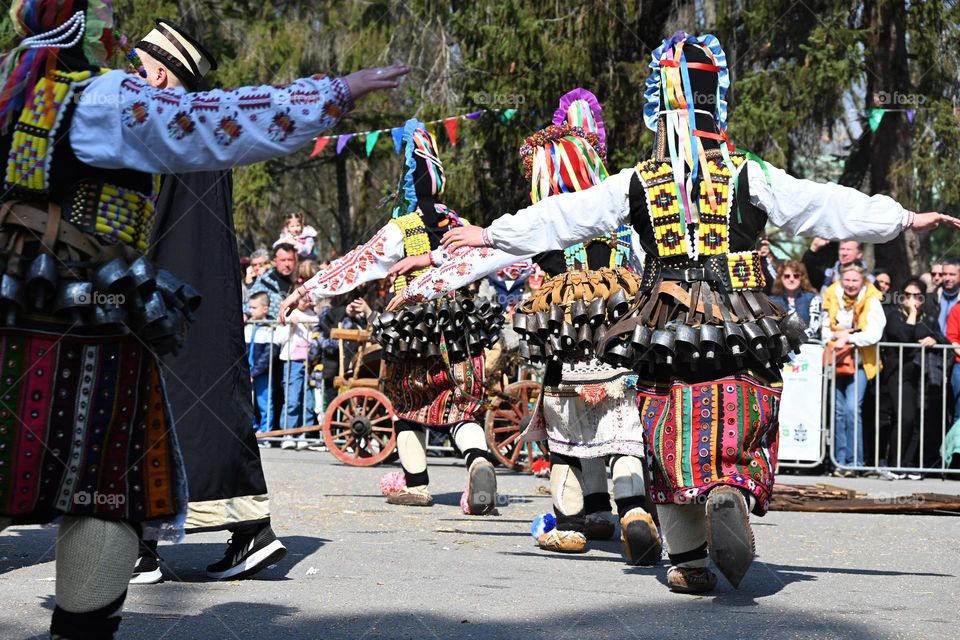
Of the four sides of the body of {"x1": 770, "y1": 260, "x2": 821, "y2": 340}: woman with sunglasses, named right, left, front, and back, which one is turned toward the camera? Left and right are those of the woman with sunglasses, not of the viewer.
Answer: front

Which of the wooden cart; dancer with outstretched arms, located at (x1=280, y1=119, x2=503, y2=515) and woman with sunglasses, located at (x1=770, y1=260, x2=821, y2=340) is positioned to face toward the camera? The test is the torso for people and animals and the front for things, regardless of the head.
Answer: the woman with sunglasses

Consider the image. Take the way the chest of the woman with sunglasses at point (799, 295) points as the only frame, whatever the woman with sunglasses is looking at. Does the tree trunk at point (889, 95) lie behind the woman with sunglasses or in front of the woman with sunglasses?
behind

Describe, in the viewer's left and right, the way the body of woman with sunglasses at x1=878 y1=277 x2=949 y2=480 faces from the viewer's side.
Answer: facing the viewer

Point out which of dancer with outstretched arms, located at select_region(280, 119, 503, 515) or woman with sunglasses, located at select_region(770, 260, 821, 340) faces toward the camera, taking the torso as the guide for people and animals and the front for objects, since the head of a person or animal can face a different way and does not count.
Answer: the woman with sunglasses

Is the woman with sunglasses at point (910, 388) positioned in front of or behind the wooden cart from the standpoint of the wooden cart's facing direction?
behind

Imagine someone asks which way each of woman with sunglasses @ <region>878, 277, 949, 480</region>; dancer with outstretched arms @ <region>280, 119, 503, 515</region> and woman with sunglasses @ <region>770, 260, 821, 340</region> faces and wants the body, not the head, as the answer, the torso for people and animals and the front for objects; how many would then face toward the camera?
2

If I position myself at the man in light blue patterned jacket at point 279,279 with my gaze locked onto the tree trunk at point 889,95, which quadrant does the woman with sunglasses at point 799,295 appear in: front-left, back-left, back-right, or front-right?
front-right

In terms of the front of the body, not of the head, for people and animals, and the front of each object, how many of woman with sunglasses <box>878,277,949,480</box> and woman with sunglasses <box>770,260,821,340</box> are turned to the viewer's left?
0

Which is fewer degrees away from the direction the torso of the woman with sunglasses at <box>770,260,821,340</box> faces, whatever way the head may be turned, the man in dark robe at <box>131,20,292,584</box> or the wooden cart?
the man in dark robe

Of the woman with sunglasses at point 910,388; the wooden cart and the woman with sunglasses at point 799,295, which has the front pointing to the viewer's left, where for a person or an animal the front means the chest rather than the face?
the wooden cart

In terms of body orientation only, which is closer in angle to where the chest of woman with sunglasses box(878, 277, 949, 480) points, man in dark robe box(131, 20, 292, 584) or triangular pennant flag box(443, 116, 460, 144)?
the man in dark robe

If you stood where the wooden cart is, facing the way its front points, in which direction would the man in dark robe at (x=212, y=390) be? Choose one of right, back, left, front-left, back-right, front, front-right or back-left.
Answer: left

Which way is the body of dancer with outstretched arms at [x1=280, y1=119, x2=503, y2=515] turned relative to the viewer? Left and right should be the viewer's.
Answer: facing away from the viewer and to the left of the viewer

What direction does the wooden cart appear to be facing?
to the viewer's left

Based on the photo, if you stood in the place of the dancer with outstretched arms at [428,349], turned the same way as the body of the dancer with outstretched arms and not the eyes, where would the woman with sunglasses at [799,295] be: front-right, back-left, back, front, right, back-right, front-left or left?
right
